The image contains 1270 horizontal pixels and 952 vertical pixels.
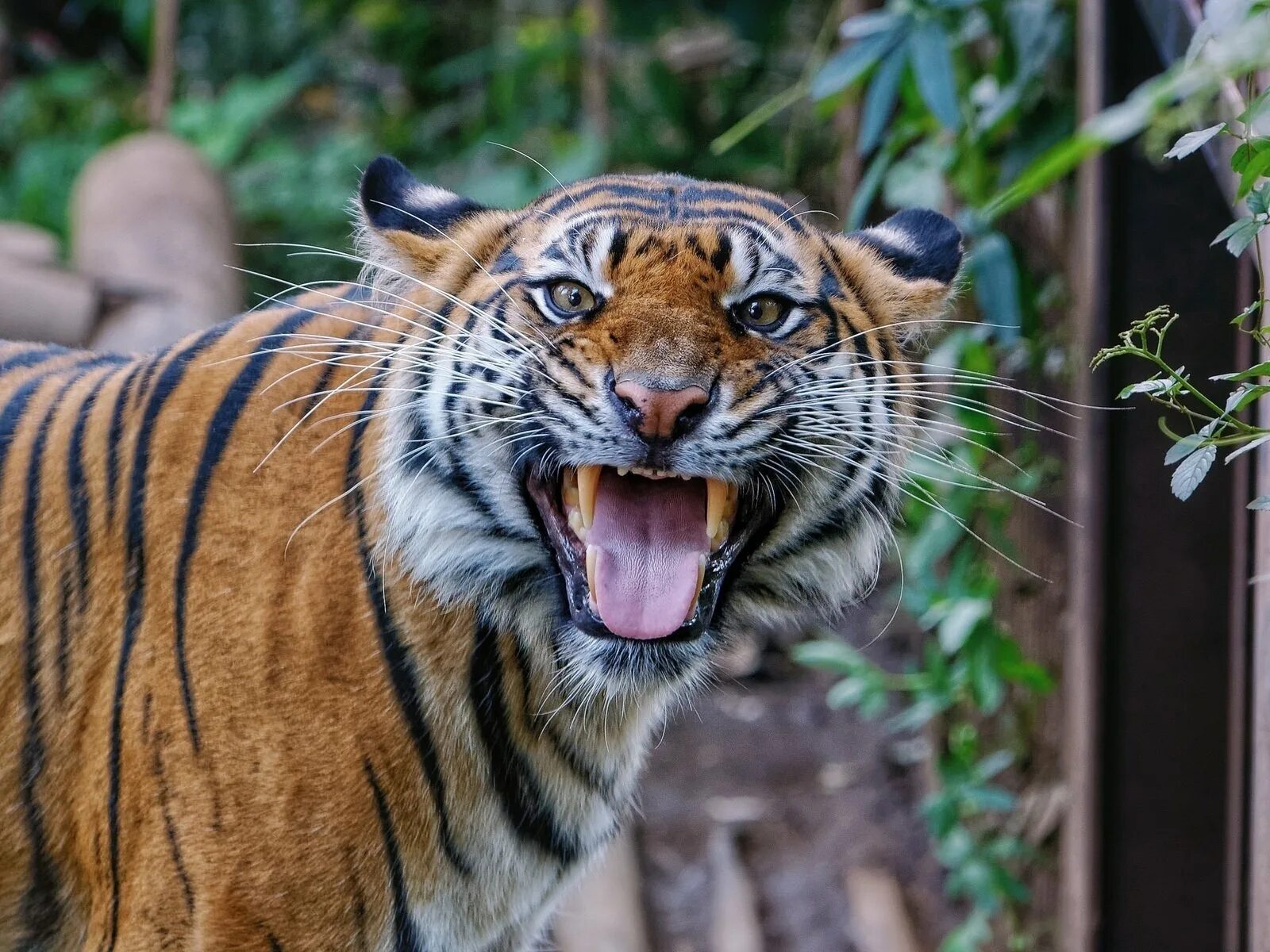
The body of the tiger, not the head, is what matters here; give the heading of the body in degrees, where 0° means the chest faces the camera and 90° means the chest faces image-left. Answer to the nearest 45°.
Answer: approximately 315°

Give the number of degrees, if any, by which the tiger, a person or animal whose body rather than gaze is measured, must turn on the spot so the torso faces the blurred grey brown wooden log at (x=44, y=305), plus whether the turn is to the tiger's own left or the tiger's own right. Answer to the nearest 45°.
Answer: approximately 180°
